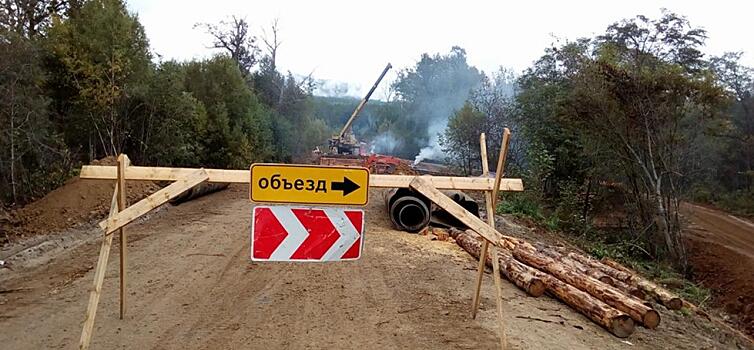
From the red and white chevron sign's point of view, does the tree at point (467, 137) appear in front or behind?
behind

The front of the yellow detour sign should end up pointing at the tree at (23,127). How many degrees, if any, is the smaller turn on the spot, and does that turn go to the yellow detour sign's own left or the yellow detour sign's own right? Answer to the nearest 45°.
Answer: approximately 135° to the yellow detour sign's own right

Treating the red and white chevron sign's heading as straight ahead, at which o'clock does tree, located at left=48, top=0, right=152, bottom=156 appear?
The tree is roughly at 5 o'clock from the red and white chevron sign.

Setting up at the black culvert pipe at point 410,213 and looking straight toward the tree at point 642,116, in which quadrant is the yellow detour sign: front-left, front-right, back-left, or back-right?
back-right

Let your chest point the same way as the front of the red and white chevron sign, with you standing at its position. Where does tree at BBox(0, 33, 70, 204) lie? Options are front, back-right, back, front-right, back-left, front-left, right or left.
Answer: back-right

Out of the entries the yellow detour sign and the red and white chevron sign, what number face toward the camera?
2

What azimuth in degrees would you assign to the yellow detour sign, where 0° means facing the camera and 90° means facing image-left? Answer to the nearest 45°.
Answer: approximately 0°

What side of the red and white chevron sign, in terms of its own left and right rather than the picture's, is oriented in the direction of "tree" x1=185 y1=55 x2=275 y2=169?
back

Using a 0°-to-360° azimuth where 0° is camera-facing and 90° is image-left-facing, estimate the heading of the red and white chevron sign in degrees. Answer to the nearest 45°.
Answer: approximately 0°
